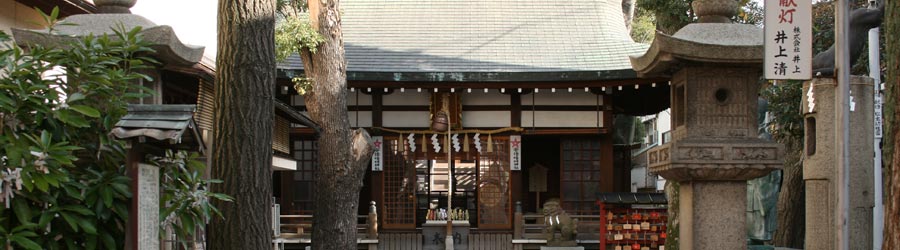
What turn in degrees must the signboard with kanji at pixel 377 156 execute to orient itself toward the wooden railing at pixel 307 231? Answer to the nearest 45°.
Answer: approximately 45° to its right

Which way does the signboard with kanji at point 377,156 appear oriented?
toward the camera

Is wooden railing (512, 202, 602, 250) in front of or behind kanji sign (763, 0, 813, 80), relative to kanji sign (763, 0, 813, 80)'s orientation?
behind

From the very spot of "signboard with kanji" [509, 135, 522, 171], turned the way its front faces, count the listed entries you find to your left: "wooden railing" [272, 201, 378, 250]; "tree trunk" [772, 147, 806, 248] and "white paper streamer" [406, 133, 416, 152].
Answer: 1

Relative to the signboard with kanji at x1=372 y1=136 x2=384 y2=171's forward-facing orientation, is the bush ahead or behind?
ahead

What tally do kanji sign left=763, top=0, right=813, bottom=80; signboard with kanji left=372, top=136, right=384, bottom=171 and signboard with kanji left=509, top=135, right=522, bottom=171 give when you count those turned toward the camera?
3

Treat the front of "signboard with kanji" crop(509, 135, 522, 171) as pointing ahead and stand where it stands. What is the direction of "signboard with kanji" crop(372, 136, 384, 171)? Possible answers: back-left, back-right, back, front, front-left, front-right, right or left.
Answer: right

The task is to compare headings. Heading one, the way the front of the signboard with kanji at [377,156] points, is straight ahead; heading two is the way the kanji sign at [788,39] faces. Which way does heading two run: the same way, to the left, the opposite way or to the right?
the same way

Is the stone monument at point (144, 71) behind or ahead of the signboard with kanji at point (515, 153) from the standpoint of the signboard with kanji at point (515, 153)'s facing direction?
ahead

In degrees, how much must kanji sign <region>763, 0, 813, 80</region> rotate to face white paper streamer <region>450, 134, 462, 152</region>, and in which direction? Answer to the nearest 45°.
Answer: approximately 135° to its right

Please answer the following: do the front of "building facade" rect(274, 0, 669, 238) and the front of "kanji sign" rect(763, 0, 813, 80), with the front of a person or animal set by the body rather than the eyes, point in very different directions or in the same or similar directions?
same or similar directions

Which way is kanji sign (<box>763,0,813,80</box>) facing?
toward the camera

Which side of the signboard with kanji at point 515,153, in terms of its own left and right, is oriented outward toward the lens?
front

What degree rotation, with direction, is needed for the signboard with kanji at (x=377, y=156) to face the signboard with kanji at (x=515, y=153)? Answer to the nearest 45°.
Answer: approximately 90° to its left

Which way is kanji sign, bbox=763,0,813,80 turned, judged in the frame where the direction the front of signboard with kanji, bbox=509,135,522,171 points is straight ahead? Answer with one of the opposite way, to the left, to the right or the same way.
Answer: the same way

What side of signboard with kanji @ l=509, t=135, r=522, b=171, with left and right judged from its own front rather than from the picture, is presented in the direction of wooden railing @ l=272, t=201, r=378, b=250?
right
